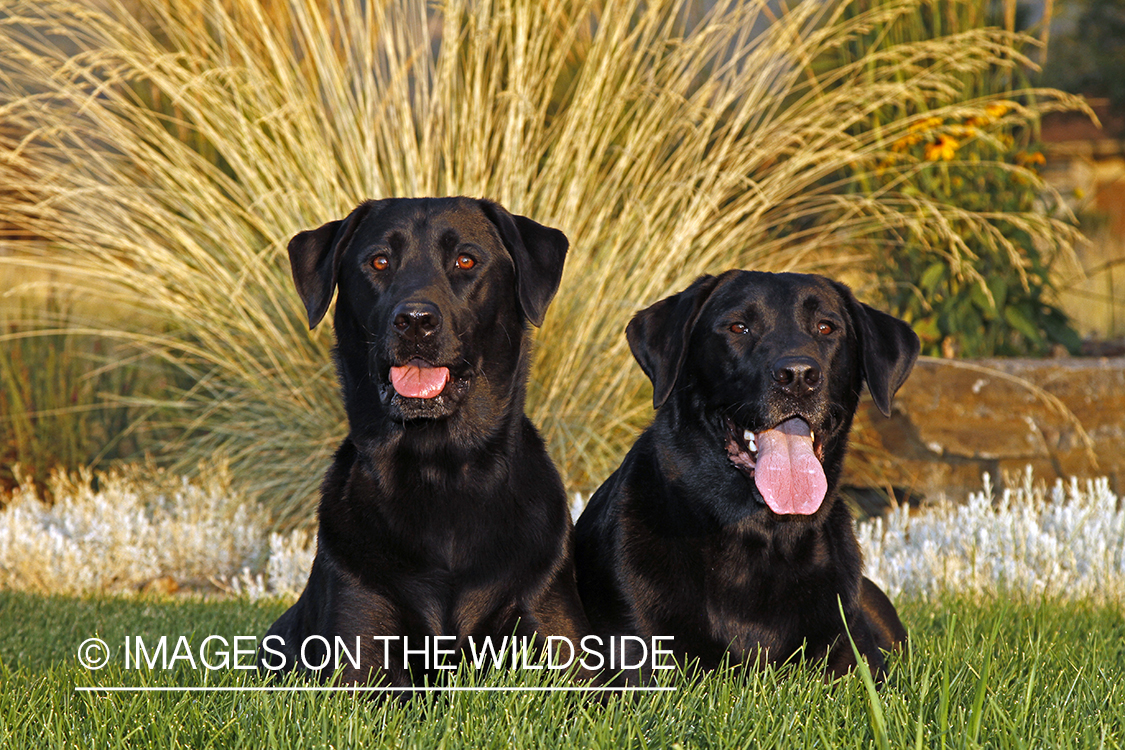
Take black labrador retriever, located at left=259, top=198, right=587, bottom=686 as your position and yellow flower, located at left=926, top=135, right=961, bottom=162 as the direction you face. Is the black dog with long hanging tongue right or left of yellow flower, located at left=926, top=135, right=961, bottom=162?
right

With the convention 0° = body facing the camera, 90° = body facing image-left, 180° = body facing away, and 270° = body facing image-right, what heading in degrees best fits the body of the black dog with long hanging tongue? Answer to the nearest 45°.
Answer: approximately 0°

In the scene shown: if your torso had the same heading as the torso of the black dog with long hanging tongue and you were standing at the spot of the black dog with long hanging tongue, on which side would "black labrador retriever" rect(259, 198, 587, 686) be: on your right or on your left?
on your right

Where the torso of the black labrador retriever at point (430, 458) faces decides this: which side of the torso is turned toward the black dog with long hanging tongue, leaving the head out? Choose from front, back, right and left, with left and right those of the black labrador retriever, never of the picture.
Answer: left

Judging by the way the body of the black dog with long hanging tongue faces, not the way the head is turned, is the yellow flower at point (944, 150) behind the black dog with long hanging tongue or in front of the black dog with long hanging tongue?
behind

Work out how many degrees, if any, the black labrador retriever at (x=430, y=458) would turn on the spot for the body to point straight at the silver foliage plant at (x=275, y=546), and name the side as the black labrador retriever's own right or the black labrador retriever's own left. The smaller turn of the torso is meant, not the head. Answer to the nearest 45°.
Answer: approximately 180°

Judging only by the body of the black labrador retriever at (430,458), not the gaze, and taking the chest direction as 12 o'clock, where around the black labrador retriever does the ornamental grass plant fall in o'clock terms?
The ornamental grass plant is roughly at 6 o'clock from the black labrador retriever.

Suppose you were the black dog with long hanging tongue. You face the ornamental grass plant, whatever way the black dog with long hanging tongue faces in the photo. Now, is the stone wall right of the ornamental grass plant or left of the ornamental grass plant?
right
